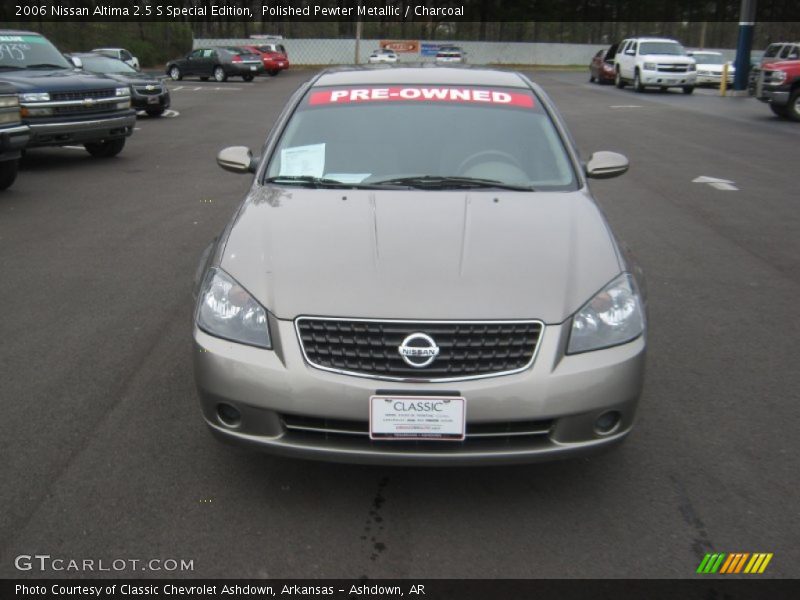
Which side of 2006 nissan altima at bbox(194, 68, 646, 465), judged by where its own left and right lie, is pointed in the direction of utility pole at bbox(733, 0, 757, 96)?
back

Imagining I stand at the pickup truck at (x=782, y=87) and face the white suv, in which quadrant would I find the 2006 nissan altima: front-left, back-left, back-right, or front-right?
back-left

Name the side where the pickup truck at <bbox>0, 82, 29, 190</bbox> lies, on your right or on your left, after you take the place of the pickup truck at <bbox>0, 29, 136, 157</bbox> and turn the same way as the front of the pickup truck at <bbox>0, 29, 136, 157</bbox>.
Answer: on your right

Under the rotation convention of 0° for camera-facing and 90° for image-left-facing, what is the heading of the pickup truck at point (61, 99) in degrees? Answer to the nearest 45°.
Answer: approximately 315°

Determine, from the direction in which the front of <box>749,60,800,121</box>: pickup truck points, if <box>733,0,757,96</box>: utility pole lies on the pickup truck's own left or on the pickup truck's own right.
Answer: on the pickup truck's own right

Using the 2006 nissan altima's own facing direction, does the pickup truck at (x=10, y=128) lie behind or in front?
behind
